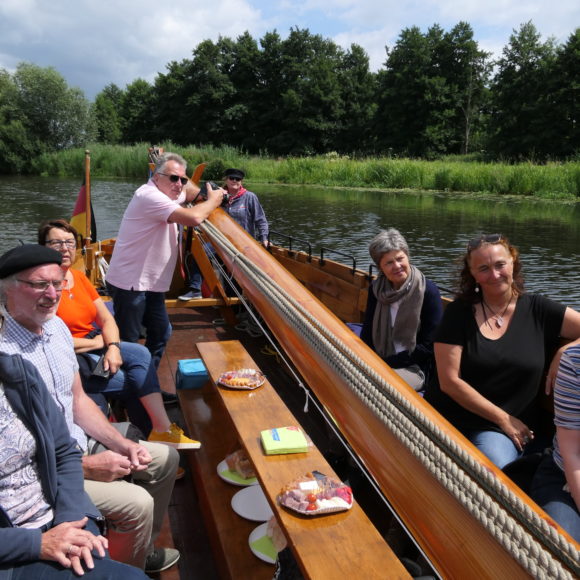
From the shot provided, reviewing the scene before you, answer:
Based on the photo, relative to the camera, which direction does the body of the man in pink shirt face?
to the viewer's right

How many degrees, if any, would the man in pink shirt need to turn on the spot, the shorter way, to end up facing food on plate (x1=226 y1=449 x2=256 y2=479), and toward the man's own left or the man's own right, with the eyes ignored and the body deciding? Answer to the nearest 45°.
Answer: approximately 90° to the man's own right

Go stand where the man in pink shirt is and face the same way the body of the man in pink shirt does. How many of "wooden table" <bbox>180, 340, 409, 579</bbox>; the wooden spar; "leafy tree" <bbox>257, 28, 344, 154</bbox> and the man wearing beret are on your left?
1

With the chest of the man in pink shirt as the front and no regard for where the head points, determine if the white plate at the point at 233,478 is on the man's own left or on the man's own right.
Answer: on the man's own right

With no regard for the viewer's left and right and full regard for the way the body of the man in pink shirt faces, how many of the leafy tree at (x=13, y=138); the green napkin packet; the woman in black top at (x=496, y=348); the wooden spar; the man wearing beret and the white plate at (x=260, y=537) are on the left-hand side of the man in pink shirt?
1

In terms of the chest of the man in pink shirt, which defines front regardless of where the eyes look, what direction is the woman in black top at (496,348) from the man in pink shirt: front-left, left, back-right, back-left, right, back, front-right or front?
front-right

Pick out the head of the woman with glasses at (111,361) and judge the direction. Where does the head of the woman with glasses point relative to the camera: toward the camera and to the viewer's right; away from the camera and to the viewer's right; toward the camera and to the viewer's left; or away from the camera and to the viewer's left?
toward the camera and to the viewer's right

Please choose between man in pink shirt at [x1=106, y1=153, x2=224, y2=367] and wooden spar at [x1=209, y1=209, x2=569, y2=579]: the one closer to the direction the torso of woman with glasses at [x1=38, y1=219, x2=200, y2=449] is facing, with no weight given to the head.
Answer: the wooden spar

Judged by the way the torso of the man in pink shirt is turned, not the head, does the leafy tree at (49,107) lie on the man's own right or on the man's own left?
on the man's own left

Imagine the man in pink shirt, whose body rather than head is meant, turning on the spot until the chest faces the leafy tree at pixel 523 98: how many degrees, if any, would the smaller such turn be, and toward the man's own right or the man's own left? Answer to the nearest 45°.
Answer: approximately 45° to the man's own left

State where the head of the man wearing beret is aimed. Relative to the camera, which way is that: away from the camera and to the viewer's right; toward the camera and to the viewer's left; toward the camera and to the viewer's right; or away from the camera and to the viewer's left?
toward the camera and to the viewer's right

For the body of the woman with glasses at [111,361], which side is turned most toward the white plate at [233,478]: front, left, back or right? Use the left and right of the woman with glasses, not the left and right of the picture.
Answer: front

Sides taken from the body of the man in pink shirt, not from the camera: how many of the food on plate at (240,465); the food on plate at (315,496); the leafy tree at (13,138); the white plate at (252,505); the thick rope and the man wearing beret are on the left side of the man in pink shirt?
1

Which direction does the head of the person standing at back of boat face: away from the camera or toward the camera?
toward the camera

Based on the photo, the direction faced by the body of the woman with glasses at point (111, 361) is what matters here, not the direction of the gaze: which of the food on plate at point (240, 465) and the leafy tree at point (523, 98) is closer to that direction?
the food on plate

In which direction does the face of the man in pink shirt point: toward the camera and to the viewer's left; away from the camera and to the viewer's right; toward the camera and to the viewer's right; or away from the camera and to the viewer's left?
toward the camera and to the viewer's right
